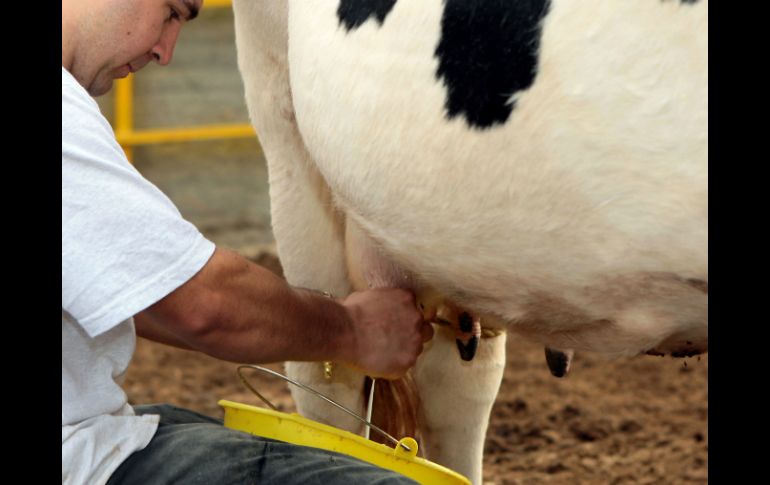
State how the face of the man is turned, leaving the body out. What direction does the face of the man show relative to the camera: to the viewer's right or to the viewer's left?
to the viewer's right

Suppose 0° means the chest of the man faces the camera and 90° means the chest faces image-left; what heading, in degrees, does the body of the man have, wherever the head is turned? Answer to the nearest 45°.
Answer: approximately 270°

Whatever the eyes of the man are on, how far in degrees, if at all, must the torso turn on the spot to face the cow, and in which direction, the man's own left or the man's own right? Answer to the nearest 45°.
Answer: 0° — they already face it
